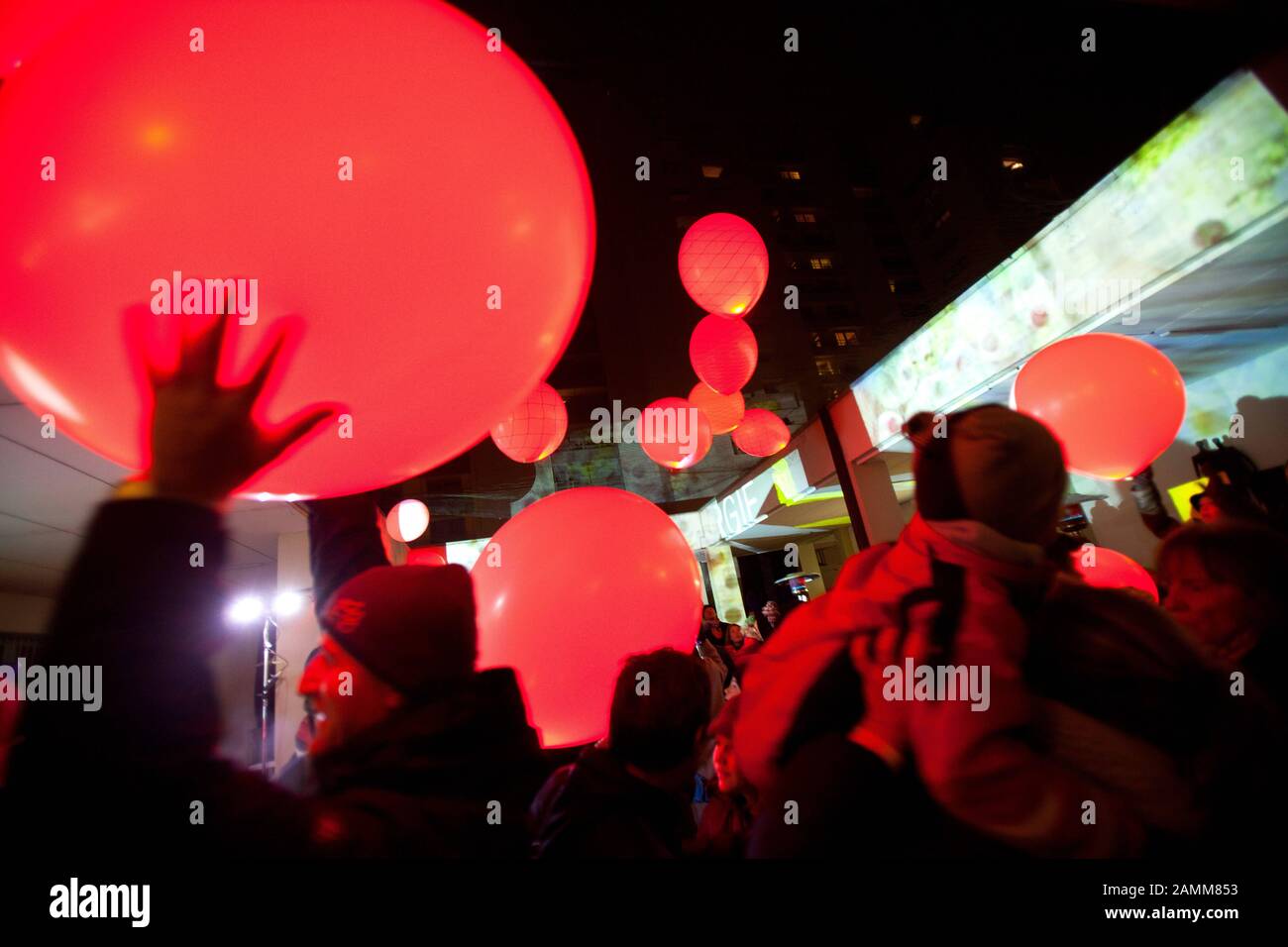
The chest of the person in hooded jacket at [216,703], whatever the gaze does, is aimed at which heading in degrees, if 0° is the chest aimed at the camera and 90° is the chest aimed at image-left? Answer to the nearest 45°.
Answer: approximately 90°

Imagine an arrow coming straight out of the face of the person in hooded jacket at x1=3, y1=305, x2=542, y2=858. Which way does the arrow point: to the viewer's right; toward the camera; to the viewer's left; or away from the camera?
to the viewer's left

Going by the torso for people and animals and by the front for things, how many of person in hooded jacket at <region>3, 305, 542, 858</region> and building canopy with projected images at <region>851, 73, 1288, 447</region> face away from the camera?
0

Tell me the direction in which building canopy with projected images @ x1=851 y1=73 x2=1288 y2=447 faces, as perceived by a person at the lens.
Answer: facing the viewer and to the left of the viewer

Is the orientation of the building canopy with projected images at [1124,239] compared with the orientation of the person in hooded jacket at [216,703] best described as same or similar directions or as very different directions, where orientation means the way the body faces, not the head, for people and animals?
same or similar directions

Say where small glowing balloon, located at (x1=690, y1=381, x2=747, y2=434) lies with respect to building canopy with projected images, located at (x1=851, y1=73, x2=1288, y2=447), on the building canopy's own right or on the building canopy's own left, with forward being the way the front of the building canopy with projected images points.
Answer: on the building canopy's own right

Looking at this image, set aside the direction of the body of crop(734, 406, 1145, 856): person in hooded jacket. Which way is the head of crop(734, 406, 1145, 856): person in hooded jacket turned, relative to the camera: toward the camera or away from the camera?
away from the camera
